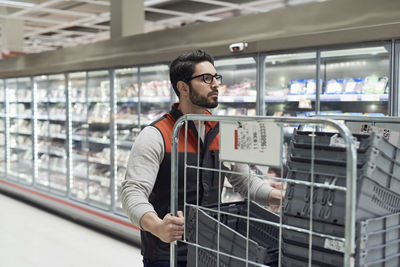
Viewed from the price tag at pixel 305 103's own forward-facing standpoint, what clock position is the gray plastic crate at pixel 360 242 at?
The gray plastic crate is roughly at 12 o'clock from the price tag.

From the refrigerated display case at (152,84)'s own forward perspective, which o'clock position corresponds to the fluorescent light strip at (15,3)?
The fluorescent light strip is roughly at 3 o'clock from the refrigerated display case.

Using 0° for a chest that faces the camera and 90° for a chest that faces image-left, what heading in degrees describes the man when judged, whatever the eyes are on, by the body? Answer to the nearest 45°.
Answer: approximately 315°

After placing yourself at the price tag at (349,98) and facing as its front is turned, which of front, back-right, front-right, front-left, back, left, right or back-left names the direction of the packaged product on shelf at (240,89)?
back-right

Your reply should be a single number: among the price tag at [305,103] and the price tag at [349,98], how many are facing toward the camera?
2

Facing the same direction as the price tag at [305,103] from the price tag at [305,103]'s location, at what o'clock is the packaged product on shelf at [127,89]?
The packaged product on shelf is roughly at 4 o'clock from the price tag.

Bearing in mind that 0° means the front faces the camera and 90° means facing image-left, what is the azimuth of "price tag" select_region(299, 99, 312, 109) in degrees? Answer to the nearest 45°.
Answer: approximately 0°

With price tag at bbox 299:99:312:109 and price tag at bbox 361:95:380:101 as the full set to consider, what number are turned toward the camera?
2

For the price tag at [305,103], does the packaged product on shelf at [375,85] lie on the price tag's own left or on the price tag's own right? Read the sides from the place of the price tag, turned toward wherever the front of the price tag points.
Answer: on the price tag's own left

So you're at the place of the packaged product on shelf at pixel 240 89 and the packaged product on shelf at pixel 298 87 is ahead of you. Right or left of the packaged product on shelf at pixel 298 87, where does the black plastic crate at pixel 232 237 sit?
right

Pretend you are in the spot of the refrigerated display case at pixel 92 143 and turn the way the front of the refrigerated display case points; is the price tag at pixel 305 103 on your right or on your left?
on your left

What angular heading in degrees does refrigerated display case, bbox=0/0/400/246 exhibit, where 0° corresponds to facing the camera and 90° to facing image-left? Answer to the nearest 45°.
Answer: approximately 45°
